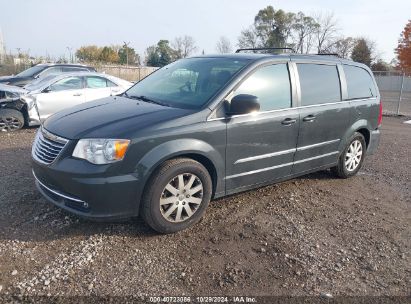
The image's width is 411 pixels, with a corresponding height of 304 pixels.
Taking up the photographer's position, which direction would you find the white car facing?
facing the viewer and to the left of the viewer

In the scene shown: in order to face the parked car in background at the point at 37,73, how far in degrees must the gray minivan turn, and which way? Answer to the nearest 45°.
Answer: approximately 90° to its right

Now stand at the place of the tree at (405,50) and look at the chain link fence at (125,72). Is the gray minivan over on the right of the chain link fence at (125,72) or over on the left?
left

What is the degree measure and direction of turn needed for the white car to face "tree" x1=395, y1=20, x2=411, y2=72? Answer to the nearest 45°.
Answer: approximately 180°

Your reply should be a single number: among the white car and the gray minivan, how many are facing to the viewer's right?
0
